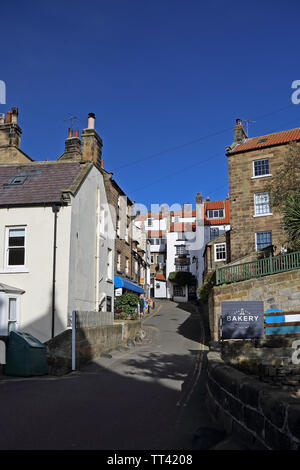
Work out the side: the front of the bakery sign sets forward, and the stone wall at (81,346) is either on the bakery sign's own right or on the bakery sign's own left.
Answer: on the bakery sign's own right

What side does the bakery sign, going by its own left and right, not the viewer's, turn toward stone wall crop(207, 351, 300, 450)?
front

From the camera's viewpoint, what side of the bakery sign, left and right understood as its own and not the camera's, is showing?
front

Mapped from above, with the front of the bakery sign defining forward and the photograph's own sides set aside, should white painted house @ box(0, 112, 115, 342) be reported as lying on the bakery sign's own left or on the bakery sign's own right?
on the bakery sign's own right

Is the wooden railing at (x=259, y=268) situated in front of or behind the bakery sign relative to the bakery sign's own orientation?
behind

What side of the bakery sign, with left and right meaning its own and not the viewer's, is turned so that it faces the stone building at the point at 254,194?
back

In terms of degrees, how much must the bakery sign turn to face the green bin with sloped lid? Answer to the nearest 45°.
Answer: approximately 45° to its right

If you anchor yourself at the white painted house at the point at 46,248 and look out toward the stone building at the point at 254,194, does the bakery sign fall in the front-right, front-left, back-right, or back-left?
front-right

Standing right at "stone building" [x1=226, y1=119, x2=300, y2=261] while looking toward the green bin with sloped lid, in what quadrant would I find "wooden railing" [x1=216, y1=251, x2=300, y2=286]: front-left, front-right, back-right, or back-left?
front-left

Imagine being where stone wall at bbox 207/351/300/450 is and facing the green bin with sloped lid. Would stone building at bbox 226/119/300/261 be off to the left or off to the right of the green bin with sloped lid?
right
